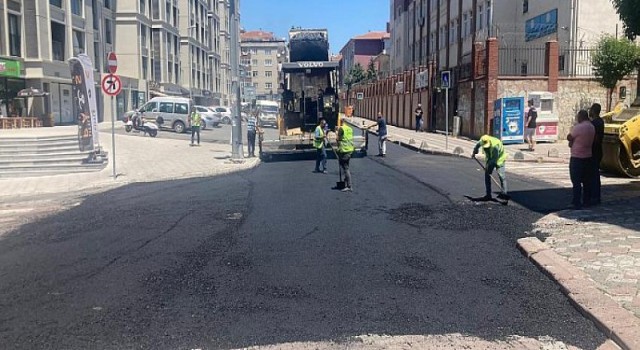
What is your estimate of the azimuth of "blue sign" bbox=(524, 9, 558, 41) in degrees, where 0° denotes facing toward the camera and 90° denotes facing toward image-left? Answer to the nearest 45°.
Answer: approximately 45°

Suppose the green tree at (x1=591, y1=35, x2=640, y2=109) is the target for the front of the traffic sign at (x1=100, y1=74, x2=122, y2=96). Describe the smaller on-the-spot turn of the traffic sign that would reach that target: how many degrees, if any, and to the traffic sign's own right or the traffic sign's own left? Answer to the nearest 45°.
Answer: approximately 90° to the traffic sign's own left

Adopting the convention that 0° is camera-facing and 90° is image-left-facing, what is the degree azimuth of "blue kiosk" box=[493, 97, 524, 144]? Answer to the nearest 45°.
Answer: approximately 0°

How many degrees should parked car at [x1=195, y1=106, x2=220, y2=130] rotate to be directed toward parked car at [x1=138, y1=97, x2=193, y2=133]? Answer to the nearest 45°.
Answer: approximately 45° to its right

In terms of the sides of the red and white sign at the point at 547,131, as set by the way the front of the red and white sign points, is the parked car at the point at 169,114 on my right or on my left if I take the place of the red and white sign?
on my right

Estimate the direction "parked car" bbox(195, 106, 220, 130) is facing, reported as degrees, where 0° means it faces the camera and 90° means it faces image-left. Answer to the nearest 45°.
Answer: approximately 315°

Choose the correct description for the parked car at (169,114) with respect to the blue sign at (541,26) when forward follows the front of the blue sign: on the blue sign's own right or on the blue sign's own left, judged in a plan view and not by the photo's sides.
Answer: on the blue sign's own right

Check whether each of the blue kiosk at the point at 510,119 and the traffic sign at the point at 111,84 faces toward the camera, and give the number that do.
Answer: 2

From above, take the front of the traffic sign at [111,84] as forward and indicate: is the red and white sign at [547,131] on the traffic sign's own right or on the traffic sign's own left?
on the traffic sign's own left
